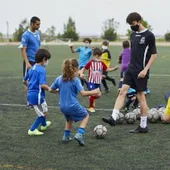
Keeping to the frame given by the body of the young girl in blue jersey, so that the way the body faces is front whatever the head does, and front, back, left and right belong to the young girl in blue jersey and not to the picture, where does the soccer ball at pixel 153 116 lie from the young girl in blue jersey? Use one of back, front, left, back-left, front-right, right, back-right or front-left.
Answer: front

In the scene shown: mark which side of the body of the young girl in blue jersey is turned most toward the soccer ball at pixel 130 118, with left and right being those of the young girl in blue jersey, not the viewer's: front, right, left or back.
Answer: front

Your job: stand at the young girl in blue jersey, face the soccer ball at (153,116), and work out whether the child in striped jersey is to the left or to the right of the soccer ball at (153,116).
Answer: left

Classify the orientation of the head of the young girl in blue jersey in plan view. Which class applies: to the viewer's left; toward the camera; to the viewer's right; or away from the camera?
away from the camera

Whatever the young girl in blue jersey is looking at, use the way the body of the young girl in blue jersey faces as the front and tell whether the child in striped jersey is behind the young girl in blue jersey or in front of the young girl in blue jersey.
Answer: in front

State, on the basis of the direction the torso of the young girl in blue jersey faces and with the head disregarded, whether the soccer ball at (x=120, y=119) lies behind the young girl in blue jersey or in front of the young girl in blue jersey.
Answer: in front

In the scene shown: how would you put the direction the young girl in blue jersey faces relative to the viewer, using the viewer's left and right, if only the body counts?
facing away from the viewer and to the right of the viewer
